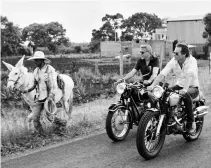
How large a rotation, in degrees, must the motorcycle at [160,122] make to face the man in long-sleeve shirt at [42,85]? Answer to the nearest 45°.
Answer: approximately 45° to its right

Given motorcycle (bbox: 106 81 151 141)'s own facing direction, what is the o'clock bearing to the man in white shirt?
The man in white shirt is roughly at 8 o'clock from the motorcycle.

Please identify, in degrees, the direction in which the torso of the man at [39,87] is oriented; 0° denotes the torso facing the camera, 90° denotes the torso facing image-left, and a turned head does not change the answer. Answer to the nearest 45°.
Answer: approximately 45°

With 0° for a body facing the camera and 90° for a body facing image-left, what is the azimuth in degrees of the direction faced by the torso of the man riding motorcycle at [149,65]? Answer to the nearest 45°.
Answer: approximately 45°

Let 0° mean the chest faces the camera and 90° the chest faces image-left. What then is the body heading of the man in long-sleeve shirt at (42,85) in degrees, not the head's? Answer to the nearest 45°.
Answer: approximately 45°

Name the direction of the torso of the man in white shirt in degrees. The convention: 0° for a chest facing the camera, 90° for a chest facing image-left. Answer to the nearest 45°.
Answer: approximately 45°
